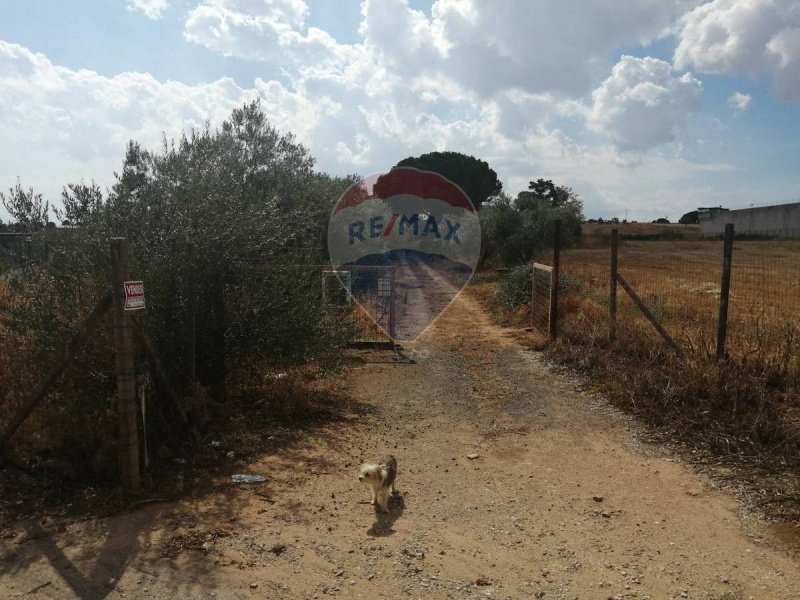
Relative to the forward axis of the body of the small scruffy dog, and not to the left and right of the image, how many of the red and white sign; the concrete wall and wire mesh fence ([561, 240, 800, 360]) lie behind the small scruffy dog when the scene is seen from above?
2

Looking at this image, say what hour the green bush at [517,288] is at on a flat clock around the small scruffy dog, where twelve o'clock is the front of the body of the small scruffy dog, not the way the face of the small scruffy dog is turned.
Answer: The green bush is roughly at 5 o'clock from the small scruffy dog.

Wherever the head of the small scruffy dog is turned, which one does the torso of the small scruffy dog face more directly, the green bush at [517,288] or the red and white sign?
the red and white sign

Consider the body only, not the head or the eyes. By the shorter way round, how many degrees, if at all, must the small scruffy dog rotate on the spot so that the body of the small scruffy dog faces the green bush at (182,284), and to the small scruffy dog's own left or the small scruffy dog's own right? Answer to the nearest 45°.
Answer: approximately 90° to the small scruffy dog's own right

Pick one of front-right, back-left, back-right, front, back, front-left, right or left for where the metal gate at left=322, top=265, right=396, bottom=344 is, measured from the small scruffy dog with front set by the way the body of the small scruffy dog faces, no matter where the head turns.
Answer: back-right

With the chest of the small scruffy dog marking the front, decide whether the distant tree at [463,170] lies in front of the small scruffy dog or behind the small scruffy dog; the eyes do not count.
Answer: behind

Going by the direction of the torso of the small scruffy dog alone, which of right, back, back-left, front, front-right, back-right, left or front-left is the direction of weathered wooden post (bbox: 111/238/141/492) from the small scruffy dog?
front-right

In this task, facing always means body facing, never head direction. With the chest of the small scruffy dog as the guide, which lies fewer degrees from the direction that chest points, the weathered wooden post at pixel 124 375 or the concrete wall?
the weathered wooden post

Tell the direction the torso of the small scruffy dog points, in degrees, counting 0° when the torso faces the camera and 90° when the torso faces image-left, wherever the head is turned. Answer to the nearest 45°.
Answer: approximately 45°

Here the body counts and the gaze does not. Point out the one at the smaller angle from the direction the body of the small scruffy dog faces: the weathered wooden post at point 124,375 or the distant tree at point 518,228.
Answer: the weathered wooden post

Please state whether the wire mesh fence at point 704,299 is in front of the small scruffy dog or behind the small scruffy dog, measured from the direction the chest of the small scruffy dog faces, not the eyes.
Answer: behind

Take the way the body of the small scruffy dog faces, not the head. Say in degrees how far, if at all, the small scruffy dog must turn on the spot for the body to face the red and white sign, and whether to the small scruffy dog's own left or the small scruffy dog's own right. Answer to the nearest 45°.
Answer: approximately 45° to the small scruffy dog's own right

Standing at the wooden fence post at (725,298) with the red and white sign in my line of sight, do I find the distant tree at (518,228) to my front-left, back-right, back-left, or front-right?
back-right

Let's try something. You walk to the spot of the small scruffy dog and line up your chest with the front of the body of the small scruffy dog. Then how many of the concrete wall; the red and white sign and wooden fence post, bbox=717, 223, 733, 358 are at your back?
2
